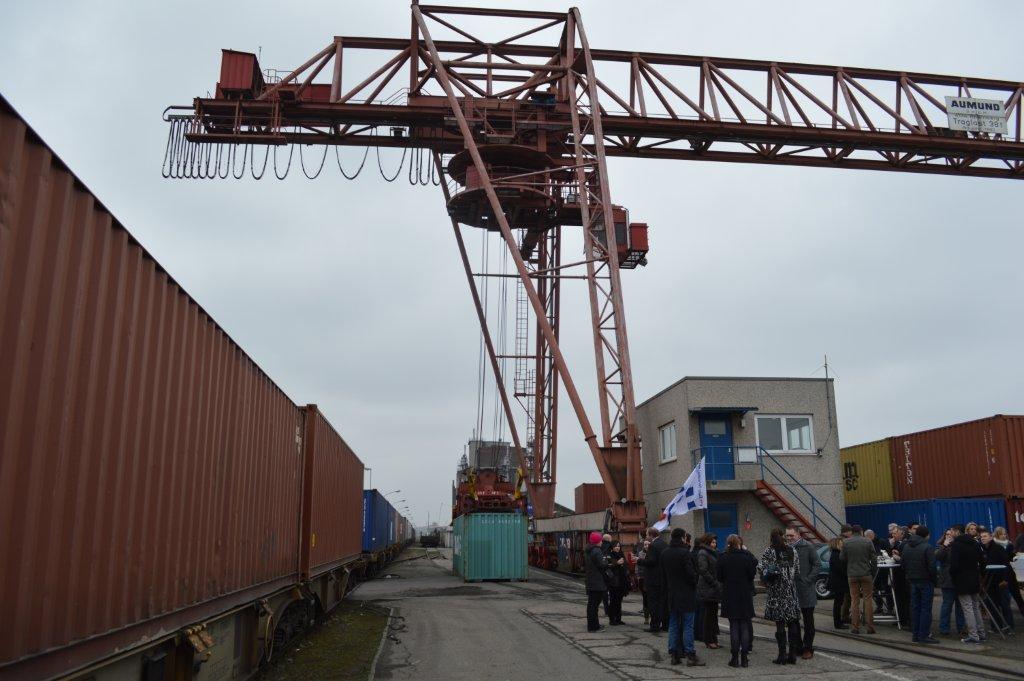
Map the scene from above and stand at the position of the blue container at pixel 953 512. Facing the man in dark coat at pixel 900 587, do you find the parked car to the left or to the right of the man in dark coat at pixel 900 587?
right

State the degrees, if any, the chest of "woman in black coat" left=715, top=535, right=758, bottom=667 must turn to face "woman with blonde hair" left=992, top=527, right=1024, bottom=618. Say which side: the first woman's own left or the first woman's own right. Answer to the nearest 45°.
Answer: approximately 45° to the first woman's own right

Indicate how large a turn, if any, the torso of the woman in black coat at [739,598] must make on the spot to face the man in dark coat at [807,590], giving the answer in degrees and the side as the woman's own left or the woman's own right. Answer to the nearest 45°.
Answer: approximately 45° to the woman's own right

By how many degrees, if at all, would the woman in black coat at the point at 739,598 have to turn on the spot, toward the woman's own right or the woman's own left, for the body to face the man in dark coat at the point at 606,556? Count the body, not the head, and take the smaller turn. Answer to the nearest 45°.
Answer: approximately 45° to the woman's own left

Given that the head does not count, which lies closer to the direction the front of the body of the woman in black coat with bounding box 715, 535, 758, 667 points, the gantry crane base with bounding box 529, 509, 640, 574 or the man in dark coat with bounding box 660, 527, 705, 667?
the gantry crane base

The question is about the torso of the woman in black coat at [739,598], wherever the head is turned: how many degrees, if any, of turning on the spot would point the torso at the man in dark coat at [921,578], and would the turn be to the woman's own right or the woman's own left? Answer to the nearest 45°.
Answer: approximately 45° to the woman's own right

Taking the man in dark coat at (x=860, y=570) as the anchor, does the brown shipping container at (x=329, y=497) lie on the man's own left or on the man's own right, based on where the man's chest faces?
on the man's own left

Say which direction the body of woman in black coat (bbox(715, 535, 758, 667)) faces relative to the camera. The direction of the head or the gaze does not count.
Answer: away from the camera

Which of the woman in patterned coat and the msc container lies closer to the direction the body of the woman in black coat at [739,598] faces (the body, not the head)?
the msc container

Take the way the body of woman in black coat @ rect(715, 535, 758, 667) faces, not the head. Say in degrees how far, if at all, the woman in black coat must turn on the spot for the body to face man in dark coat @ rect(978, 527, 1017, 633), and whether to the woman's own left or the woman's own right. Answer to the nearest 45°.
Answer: approximately 45° to the woman's own right
